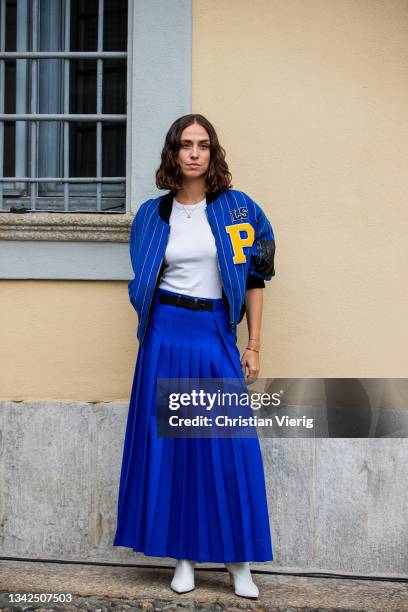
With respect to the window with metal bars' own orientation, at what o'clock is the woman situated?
The woman is roughly at 11 o'clock from the window with metal bars.

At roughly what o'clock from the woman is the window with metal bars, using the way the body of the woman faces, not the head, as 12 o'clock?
The window with metal bars is roughly at 5 o'clock from the woman.

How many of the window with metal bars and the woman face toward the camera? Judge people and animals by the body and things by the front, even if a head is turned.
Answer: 2

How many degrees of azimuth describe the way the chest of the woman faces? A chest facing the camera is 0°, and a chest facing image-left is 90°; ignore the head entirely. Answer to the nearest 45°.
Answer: approximately 0°
